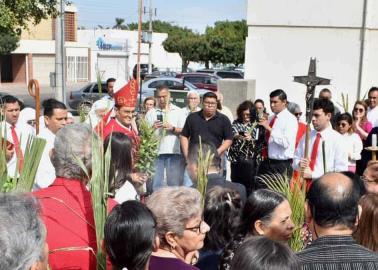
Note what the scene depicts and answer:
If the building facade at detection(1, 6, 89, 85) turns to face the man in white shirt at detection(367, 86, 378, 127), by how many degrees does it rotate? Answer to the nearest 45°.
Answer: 0° — it already faces them

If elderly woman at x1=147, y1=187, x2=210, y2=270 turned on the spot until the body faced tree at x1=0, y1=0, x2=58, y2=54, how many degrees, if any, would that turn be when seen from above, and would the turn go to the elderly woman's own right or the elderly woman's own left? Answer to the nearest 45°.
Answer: approximately 90° to the elderly woman's own left

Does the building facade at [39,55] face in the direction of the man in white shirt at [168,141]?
yes

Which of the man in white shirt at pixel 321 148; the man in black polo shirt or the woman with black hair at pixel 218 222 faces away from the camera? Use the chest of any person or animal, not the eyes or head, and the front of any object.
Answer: the woman with black hair

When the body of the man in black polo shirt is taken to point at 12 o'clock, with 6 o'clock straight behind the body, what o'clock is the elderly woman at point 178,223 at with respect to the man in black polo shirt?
The elderly woman is roughly at 12 o'clock from the man in black polo shirt.

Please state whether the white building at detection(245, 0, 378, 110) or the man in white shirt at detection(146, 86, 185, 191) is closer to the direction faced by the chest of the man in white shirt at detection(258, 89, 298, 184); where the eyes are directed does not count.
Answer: the man in white shirt

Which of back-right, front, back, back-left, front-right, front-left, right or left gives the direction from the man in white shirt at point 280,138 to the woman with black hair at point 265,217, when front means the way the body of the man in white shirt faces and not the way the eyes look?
front-left

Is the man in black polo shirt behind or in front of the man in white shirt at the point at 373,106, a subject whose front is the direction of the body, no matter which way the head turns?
in front

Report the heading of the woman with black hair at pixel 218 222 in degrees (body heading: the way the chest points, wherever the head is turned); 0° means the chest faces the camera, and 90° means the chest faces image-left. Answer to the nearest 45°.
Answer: approximately 180°

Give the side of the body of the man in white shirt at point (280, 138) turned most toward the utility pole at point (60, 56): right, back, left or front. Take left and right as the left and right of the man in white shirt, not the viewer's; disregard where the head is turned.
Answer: right

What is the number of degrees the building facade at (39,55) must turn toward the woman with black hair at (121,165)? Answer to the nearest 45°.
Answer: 0° — it already faces them

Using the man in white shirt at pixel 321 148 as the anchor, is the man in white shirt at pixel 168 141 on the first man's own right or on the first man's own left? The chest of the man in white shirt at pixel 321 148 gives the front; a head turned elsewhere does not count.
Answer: on the first man's own right

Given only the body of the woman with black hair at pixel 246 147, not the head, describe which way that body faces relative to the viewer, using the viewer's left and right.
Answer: facing the viewer

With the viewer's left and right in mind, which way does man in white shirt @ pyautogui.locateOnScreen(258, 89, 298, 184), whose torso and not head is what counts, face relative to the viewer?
facing the viewer and to the left of the viewer

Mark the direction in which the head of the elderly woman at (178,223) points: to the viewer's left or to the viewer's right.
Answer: to the viewer's right
